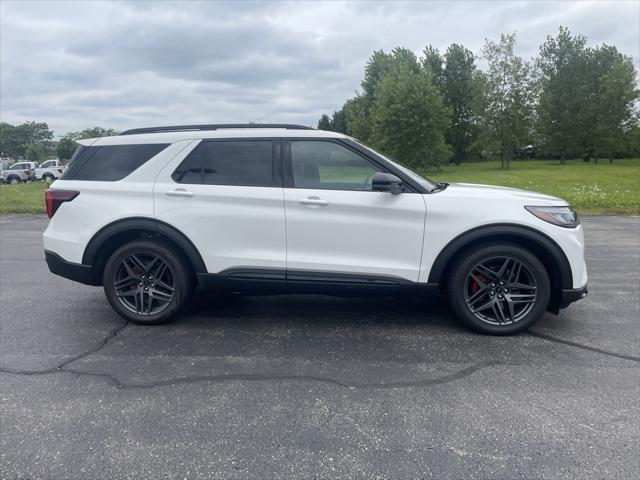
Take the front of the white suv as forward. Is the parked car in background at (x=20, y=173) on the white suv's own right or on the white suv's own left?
on the white suv's own left

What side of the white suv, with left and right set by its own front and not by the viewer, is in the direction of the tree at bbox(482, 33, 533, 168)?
left

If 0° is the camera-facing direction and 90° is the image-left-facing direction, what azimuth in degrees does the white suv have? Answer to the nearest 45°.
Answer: approximately 270°

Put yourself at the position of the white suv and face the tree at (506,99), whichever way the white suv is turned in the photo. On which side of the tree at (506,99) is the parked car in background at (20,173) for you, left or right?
left

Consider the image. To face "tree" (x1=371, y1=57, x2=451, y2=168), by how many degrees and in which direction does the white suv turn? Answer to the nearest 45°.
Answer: approximately 90° to its left

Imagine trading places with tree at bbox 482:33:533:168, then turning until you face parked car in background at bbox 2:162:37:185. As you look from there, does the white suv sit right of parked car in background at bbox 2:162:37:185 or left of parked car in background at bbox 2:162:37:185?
left

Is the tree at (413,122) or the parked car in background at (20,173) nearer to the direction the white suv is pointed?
the tree

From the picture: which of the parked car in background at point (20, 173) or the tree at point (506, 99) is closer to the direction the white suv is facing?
the tree
